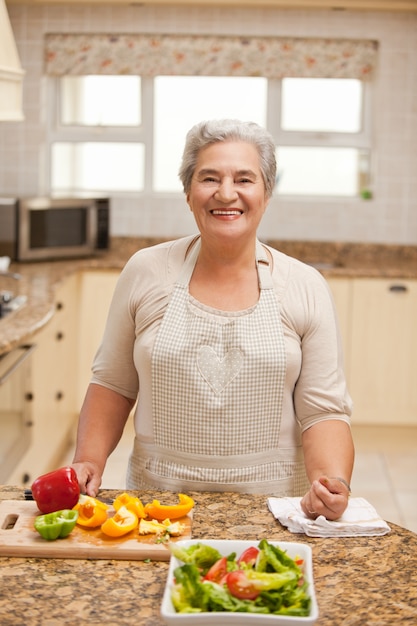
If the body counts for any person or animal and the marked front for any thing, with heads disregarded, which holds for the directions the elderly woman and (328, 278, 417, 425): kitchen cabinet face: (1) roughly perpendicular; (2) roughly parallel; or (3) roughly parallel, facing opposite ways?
roughly parallel

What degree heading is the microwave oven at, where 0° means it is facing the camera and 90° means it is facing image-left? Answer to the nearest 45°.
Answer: approximately 315°

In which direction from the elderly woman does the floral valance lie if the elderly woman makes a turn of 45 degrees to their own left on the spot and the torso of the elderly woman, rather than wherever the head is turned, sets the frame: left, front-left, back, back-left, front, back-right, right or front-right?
back-left

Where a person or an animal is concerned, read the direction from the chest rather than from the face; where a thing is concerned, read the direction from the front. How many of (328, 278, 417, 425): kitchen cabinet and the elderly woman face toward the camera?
2

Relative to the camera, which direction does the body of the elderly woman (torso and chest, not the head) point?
toward the camera

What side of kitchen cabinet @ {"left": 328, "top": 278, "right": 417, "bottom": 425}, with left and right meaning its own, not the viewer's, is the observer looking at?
front

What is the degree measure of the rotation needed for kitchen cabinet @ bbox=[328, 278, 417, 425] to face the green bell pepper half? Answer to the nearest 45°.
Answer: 0° — it already faces it

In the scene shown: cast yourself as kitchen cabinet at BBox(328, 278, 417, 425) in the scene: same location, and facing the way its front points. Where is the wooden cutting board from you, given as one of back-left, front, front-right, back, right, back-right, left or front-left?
front

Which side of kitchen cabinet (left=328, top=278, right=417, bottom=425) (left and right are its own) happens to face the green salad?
front

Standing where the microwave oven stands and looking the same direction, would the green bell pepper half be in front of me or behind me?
in front
